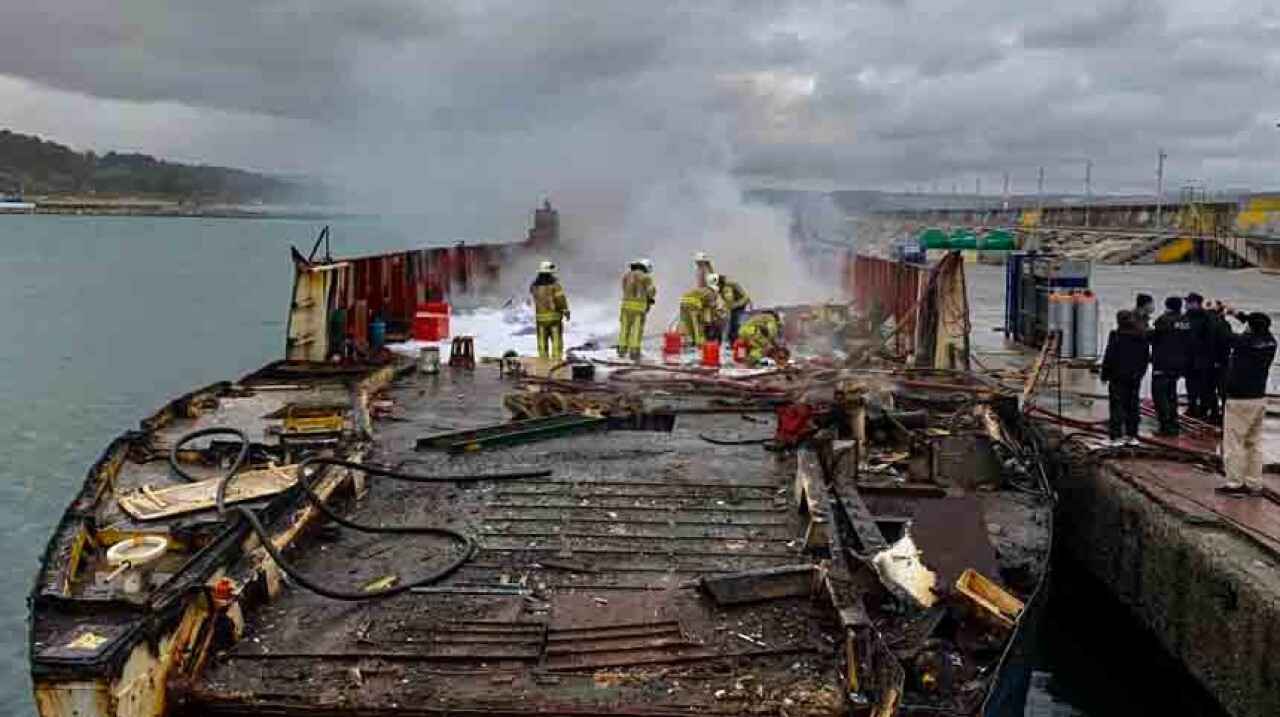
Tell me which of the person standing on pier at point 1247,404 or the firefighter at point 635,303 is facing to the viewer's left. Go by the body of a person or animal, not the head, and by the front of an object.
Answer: the person standing on pier

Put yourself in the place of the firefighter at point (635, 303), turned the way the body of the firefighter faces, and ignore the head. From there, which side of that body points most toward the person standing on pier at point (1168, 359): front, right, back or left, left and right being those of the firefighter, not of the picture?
right

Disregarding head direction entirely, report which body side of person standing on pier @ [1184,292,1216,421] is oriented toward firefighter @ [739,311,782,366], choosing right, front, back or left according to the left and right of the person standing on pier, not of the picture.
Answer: front

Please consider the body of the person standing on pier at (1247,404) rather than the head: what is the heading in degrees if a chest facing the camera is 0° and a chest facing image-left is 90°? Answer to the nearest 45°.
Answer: approximately 90°

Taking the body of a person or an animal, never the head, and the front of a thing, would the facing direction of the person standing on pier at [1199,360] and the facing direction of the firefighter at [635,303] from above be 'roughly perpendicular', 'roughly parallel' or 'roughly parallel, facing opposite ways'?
roughly perpendicular

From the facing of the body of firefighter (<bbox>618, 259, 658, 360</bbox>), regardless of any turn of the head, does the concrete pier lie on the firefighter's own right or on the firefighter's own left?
on the firefighter's own right

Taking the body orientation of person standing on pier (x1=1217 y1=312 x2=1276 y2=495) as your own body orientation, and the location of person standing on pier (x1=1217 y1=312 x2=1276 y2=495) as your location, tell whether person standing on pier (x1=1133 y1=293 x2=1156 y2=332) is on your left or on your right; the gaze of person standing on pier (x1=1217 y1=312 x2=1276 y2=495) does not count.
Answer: on your right

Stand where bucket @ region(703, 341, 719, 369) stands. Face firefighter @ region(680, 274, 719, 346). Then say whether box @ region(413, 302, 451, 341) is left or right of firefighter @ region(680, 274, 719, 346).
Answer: left

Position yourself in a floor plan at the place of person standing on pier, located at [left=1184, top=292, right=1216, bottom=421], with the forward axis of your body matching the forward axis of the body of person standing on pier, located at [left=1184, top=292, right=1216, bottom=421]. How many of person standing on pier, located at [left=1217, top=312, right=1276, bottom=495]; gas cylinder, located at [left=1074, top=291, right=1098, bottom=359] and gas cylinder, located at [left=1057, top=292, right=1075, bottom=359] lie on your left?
1

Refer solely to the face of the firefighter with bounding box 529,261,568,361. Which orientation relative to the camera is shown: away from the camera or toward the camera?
away from the camera

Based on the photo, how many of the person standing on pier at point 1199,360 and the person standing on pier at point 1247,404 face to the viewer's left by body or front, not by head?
2

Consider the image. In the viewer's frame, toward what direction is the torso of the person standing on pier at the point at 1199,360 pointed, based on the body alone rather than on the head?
to the viewer's left

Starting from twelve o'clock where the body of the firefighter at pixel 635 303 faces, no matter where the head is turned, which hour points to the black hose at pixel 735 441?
The black hose is roughly at 4 o'clock from the firefighter.

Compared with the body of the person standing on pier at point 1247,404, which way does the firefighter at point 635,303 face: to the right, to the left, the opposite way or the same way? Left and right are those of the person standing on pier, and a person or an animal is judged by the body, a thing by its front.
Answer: to the right

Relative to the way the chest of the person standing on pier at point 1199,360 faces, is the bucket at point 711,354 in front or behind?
in front
